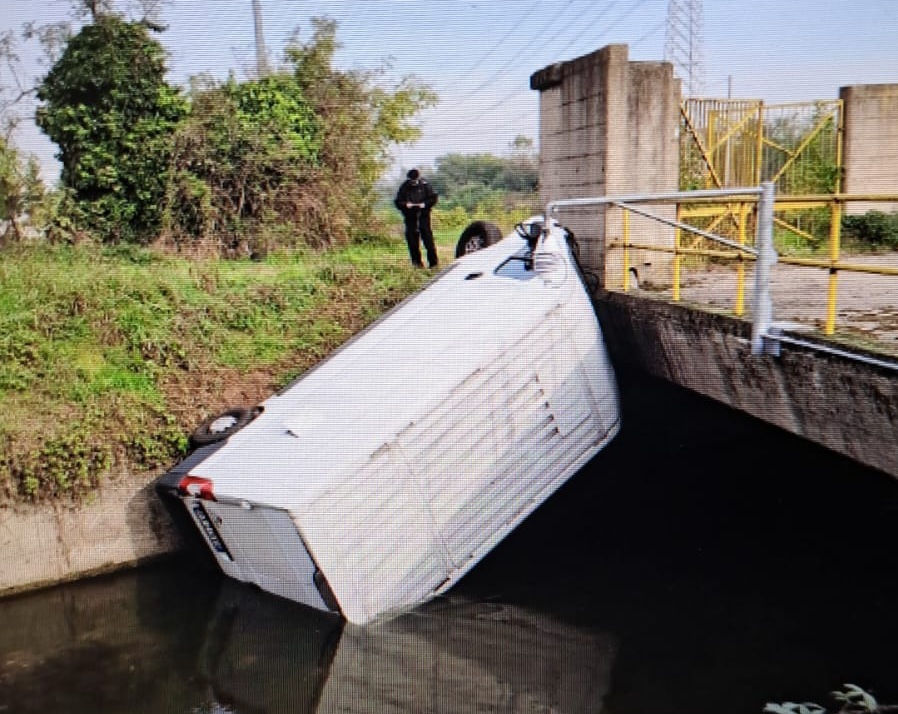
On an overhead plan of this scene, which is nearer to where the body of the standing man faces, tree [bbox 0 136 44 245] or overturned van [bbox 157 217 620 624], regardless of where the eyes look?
the overturned van

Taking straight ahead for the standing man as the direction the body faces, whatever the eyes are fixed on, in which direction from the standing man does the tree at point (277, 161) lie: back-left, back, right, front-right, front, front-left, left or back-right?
back-right

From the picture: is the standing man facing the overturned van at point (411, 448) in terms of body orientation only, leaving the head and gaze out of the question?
yes

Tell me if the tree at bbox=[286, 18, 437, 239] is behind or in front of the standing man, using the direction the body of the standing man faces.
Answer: behind

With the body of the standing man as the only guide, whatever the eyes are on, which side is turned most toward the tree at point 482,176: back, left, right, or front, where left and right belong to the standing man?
back

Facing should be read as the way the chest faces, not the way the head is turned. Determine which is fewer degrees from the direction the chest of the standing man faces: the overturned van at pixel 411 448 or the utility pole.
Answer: the overturned van

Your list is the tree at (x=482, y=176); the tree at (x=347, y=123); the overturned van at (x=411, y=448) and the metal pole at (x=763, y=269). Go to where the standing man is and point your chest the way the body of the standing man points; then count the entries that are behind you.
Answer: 2

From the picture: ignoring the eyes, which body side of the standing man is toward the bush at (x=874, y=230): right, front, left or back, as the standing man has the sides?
left

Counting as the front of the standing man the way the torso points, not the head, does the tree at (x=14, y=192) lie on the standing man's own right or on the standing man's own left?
on the standing man's own right

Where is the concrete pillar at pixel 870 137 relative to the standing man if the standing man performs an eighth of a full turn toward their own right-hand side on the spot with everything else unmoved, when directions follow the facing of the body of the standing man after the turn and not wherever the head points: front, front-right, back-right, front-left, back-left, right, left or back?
back-left

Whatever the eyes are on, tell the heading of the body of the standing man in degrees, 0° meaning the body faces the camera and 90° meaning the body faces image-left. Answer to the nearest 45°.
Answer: approximately 0°
